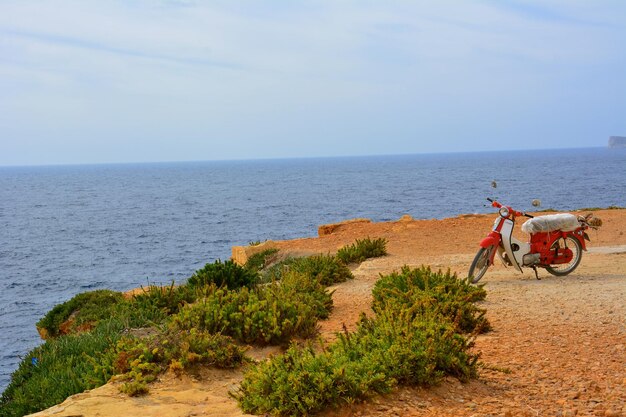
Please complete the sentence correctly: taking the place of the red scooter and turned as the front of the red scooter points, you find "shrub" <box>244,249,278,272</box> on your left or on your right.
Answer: on your right

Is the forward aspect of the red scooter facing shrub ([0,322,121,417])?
yes

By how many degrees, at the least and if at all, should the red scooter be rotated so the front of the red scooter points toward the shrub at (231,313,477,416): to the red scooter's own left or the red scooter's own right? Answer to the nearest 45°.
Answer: approximately 45° to the red scooter's own left

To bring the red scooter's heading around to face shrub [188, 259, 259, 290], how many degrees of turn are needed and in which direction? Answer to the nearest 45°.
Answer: approximately 45° to its right

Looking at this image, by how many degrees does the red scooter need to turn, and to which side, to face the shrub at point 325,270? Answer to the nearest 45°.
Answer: approximately 45° to its right

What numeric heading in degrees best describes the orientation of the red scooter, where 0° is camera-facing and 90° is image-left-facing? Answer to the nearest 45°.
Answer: approximately 45°
